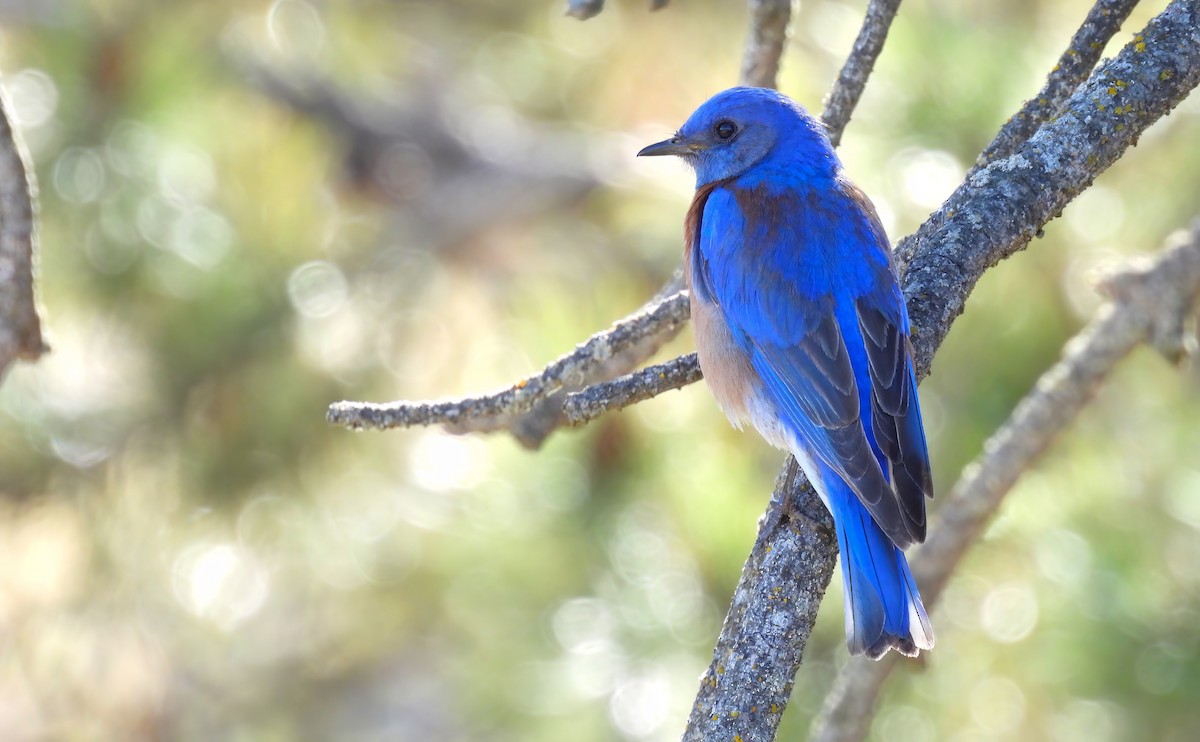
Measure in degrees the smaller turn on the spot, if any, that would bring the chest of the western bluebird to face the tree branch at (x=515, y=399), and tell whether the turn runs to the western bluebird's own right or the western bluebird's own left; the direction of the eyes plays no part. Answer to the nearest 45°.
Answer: approximately 90° to the western bluebird's own left

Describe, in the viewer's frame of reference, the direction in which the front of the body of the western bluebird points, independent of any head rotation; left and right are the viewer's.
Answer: facing away from the viewer and to the left of the viewer

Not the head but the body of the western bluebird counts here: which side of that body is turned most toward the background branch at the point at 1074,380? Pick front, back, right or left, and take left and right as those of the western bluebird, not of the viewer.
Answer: right

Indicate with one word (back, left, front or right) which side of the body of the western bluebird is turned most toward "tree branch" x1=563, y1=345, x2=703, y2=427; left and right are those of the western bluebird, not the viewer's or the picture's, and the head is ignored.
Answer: left

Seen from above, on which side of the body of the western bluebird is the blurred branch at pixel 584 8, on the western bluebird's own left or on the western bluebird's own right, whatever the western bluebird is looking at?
on the western bluebird's own left
